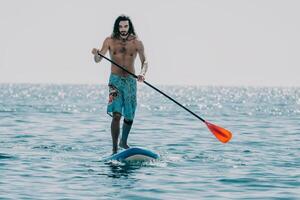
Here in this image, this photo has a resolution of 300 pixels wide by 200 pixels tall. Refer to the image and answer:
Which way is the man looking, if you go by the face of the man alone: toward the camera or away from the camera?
toward the camera

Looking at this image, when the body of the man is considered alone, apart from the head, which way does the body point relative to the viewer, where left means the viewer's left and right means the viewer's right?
facing the viewer
